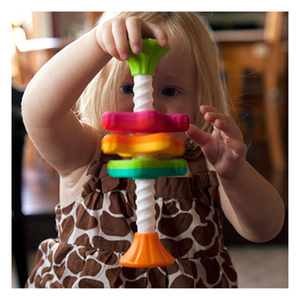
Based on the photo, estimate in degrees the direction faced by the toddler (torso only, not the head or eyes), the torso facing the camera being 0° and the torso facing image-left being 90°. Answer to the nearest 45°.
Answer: approximately 0°

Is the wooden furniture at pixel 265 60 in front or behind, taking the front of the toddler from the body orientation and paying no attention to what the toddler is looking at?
behind
